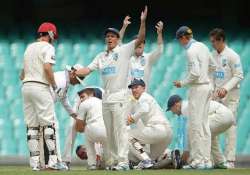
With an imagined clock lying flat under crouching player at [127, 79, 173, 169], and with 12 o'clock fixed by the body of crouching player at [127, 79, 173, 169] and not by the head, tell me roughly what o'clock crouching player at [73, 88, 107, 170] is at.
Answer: crouching player at [73, 88, 107, 170] is roughly at 12 o'clock from crouching player at [127, 79, 173, 169].

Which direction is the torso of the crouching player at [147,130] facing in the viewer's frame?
to the viewer's left

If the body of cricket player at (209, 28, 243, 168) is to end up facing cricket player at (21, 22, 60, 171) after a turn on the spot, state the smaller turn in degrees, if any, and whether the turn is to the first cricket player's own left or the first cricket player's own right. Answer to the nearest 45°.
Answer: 0° — they already face them

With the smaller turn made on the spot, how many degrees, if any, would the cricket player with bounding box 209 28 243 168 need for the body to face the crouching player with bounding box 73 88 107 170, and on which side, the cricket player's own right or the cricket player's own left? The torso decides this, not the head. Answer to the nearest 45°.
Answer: approximately 45° to the cricket player's own right

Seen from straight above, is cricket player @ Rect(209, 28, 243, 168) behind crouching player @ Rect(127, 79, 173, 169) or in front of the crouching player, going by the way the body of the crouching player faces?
behind

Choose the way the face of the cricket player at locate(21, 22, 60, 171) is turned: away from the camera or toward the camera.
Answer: away from the camera

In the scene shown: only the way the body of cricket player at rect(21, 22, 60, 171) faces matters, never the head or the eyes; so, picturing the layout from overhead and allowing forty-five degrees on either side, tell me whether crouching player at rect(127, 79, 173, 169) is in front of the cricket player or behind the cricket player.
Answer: in front
